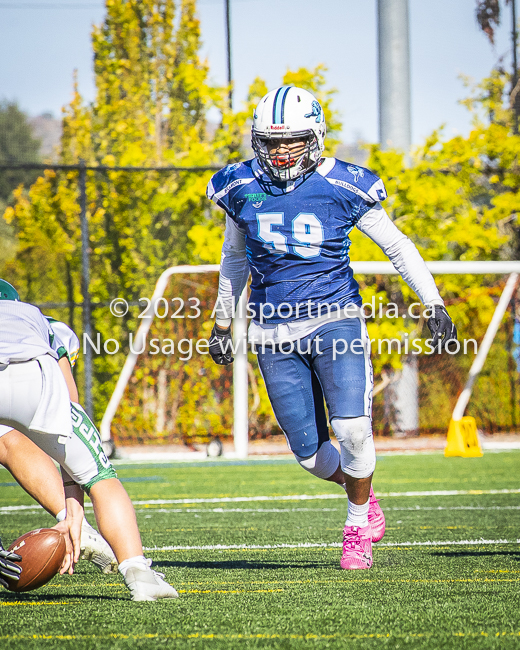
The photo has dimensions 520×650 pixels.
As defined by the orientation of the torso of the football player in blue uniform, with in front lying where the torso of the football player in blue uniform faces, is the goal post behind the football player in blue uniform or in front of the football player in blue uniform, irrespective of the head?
behind

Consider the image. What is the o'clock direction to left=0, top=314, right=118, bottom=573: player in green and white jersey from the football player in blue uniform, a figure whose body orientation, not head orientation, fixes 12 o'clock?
The player in green and white jersey is roughly at 2 o'clock from the football player in blue uniform.

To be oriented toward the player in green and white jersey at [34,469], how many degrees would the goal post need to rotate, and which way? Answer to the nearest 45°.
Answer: approximately 45° to its right

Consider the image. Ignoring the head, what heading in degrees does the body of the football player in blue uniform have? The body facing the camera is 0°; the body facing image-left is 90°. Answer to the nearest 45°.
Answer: approximately 0°

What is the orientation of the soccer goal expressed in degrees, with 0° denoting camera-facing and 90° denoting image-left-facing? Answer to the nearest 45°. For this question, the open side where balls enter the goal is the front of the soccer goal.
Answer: approximately 315°

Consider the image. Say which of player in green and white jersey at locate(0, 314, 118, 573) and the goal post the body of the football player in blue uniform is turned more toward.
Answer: the player in green and white jersey

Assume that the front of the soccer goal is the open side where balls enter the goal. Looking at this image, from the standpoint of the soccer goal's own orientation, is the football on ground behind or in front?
in front

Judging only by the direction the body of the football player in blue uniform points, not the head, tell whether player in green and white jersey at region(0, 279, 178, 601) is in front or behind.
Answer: in front

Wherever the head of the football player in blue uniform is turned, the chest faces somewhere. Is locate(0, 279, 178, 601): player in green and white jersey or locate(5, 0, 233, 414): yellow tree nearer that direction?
the player in green and white jersey
